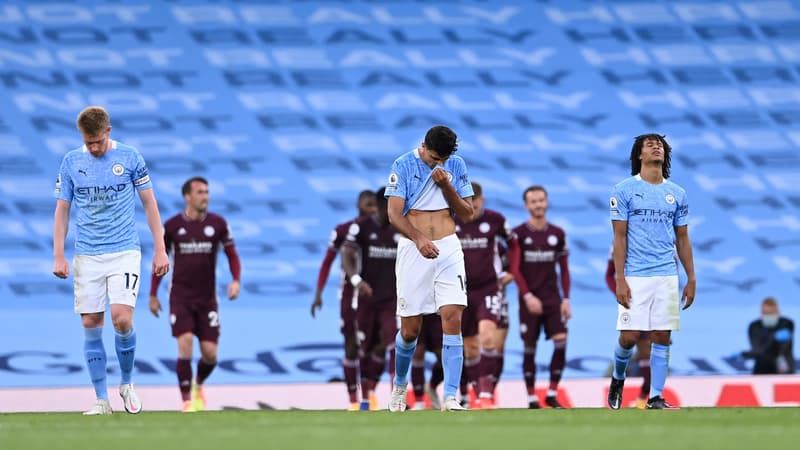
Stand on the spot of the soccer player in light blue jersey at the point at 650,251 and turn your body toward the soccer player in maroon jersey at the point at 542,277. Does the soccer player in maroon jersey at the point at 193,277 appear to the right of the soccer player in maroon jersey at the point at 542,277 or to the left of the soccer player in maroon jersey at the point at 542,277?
left

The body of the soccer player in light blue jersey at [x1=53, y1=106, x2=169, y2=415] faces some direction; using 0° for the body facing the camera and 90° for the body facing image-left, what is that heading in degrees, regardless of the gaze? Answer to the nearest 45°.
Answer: approximately 0°

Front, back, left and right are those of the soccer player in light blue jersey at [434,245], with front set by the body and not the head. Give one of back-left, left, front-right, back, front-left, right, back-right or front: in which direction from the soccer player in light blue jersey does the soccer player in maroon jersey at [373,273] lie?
back

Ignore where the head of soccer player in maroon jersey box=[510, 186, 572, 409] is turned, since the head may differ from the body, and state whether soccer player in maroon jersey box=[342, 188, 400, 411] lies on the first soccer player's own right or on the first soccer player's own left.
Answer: on the first soccer player's own right

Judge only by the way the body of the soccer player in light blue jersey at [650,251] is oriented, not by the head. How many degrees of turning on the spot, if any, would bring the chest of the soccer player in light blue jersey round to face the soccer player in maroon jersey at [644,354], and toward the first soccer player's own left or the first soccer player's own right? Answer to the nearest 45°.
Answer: approximately 180°

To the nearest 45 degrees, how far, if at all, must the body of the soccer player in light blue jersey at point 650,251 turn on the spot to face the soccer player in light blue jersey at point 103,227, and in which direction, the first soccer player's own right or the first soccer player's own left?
approximately 90° to the first soccer player's own right

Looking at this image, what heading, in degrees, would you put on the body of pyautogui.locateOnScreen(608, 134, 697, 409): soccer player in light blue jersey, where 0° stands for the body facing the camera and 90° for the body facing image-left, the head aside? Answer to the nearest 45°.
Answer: approximately 0°
